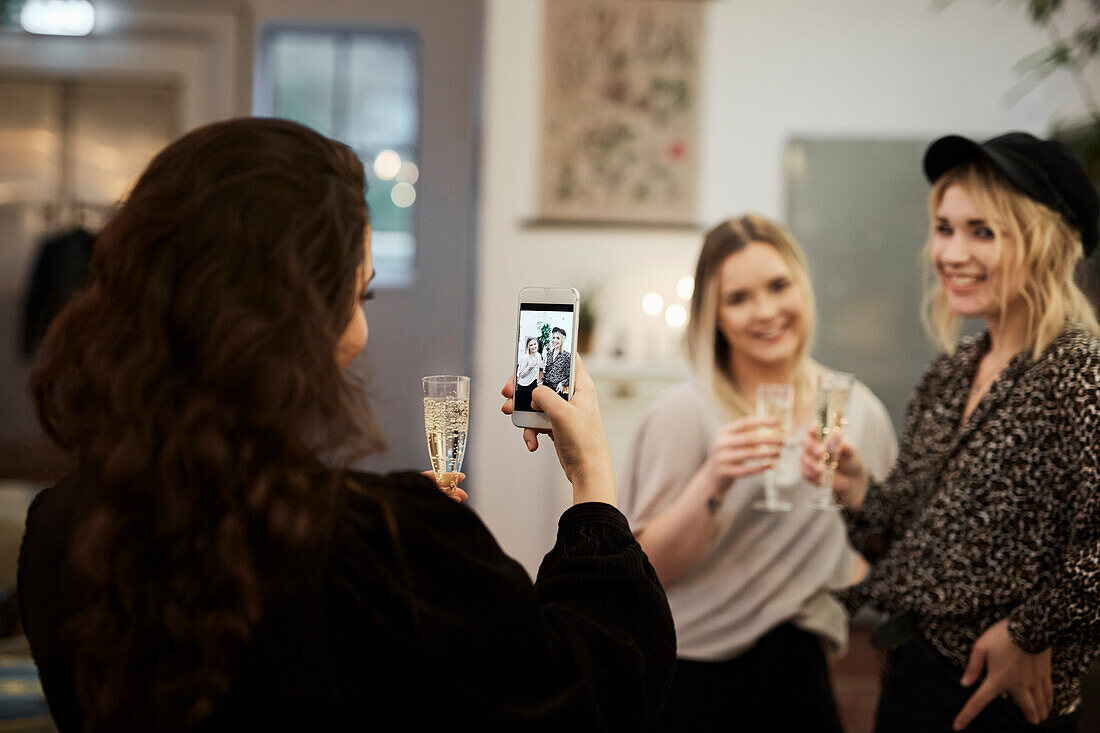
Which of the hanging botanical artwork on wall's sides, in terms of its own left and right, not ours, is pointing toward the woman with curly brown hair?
front

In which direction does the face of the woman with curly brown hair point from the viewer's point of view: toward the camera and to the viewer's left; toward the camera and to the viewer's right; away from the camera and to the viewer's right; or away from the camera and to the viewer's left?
away from the camera and to the viewer's right

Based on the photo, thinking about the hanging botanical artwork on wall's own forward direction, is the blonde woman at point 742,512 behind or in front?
in front

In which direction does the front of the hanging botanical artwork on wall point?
toward the camera

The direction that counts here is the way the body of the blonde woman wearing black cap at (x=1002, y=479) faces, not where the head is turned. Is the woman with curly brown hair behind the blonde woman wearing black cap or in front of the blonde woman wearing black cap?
in front

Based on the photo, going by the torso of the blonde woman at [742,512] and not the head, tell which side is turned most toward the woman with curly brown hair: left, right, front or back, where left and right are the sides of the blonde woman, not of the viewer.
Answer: front

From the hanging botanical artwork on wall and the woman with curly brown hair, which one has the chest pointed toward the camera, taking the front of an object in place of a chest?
the hanging botanical artwork on wall

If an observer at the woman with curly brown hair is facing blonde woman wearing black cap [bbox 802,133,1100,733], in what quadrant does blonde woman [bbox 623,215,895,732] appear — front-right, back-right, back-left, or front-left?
front-left

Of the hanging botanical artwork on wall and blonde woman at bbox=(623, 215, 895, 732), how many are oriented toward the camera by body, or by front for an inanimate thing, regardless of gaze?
2

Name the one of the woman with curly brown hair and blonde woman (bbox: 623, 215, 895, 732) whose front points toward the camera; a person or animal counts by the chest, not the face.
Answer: the blonde woman

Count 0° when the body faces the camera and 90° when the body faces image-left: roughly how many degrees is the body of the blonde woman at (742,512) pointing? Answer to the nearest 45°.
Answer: approximately 0°

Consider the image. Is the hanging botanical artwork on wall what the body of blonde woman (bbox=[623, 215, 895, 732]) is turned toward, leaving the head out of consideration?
no

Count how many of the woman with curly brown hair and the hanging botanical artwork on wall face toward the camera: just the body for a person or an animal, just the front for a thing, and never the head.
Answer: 1

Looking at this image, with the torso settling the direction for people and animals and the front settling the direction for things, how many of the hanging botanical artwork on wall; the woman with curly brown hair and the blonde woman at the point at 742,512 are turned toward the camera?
2

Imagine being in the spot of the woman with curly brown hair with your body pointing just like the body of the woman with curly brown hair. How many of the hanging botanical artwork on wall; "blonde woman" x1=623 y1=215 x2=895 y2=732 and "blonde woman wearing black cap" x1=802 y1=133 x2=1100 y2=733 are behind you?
0

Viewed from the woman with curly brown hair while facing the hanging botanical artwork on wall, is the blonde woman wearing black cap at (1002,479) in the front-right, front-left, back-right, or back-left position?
front-right

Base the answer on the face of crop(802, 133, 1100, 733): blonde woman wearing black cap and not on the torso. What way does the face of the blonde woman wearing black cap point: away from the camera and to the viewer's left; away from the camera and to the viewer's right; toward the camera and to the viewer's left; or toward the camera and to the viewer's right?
toward the camera and to the viewer's left

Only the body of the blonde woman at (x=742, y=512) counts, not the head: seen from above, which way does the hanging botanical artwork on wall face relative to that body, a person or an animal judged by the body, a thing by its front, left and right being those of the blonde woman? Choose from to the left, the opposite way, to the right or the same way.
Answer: the same way

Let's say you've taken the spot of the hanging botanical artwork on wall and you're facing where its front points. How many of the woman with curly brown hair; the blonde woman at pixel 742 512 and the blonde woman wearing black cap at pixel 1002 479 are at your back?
0

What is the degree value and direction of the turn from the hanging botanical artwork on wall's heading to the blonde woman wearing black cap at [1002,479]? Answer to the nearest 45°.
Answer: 0° — it already faces them
